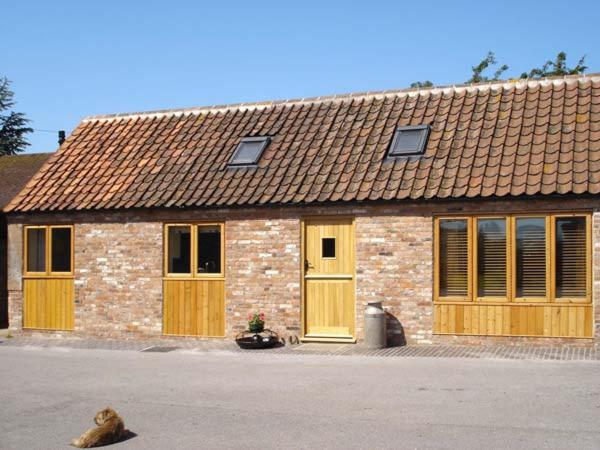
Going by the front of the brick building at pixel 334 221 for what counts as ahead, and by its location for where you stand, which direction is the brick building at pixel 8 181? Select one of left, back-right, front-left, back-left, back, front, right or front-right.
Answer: back-right

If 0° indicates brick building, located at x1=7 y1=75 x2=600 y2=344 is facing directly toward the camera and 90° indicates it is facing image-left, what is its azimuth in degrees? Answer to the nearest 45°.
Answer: approximately 0°

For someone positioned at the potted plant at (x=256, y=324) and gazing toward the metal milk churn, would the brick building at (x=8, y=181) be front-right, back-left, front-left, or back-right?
back-left
